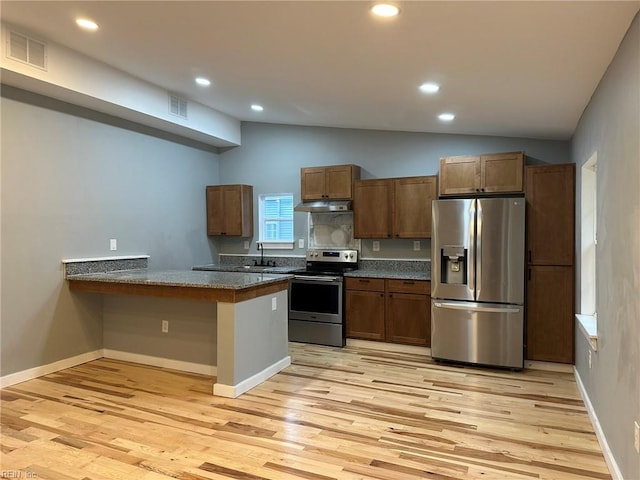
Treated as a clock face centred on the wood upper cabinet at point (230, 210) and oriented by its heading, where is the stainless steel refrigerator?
The stainless steel refrigerator is roughly at 9 o'clock from the wood upper cabinet.

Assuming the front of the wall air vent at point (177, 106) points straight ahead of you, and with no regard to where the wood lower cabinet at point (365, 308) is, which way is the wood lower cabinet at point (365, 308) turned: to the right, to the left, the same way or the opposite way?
to the right

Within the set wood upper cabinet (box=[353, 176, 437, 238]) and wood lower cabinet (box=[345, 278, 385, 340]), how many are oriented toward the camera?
2

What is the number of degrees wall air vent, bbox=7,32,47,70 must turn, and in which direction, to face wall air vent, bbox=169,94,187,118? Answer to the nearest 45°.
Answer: approximately 90° to its left

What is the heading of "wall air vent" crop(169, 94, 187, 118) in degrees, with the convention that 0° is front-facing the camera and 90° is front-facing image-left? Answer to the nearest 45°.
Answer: approximately 315°

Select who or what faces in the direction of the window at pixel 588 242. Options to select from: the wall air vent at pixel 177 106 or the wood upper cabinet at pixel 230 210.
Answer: the wall air vent

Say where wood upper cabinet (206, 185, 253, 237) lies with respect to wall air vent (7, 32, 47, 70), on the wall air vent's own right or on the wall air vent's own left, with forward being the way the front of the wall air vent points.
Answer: on the wall air vent's own left

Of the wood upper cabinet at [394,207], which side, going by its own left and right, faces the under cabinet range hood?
right

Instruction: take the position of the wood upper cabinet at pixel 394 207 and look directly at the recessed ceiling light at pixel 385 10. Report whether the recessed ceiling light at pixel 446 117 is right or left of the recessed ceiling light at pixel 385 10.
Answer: left

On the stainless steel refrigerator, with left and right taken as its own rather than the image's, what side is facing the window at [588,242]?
left
